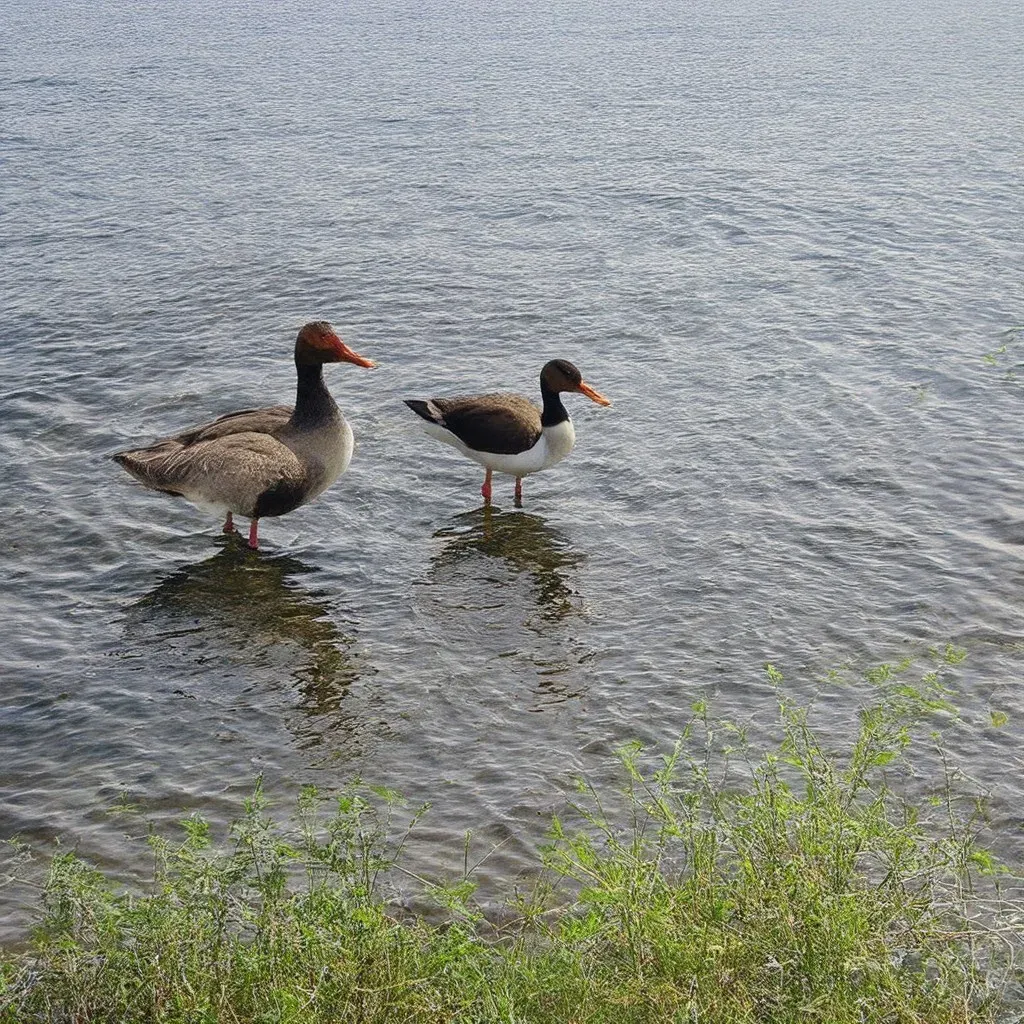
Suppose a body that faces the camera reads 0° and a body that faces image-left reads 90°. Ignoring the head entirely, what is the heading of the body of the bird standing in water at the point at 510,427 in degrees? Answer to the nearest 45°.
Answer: approximately 270°

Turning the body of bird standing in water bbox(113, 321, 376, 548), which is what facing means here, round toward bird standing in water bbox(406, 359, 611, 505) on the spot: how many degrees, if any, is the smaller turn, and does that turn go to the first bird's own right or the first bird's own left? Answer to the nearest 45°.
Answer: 0° — it already faces it

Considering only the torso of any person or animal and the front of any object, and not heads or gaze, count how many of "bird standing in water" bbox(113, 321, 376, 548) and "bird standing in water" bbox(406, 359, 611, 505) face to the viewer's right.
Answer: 2

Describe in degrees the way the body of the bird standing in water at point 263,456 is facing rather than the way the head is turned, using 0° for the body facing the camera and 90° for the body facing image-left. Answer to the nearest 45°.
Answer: approximately 270°

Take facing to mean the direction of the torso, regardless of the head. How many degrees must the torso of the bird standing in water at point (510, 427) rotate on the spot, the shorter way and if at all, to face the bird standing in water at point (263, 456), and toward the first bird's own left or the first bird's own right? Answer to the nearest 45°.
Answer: approximately 180°
